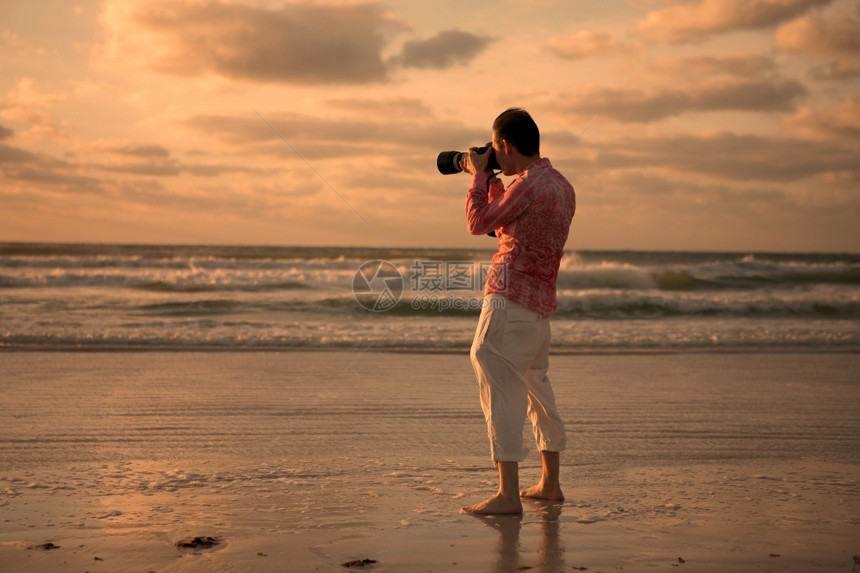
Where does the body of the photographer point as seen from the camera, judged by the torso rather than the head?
to the viewer's left

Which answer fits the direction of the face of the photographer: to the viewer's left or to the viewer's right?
to the viewer's left
